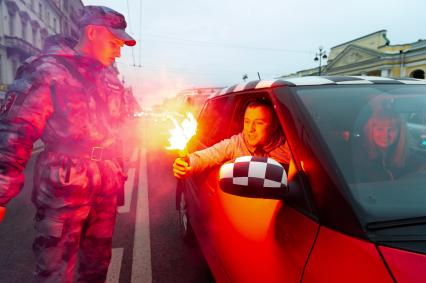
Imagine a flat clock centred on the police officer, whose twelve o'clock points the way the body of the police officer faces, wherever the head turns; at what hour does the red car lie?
The red car is roughly at 12 o'clock from the police officer.

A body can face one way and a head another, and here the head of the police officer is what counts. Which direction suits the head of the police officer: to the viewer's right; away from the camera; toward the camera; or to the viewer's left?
to the viewer's right

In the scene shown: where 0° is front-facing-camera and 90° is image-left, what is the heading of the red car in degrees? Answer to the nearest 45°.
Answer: approximately 315°

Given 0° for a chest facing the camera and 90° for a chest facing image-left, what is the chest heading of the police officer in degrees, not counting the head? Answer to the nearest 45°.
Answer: approximately 315°

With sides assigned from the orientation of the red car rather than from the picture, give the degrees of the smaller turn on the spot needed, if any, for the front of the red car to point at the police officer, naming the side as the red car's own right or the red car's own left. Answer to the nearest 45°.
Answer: approximately 135° to the red car's own right
